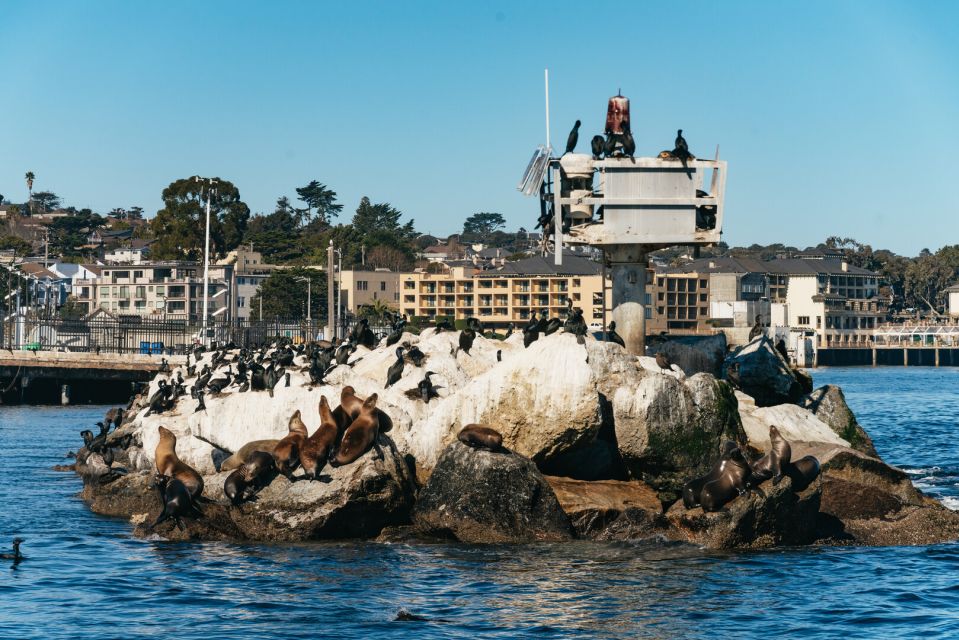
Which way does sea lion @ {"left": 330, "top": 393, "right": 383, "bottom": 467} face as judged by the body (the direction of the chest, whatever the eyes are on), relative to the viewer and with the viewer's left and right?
facing to the right of the viewer

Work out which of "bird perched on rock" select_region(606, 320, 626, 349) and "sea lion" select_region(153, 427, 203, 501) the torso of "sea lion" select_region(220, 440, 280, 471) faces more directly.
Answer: the sea lion

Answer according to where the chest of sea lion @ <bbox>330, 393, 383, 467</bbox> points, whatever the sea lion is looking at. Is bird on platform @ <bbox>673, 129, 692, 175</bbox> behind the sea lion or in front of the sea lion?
in front

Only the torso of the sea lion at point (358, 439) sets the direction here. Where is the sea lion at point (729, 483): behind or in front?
in front

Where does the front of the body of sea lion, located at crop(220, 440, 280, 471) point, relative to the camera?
to the viewer's left
